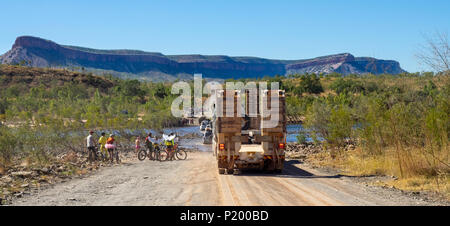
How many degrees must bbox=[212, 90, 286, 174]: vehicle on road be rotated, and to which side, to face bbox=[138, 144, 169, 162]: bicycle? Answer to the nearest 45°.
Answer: approximately 45° to its left

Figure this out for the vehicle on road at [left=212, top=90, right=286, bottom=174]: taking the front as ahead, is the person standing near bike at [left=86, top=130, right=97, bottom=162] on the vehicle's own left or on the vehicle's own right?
on the vehicle's own left

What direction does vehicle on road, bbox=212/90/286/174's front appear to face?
away from the camera
